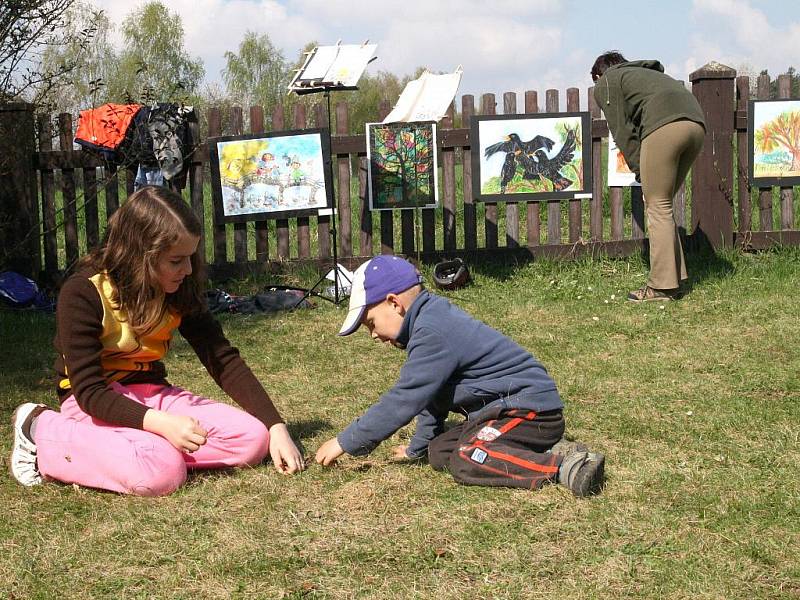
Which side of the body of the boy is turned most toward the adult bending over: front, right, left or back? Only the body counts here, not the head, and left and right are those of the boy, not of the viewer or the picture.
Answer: right

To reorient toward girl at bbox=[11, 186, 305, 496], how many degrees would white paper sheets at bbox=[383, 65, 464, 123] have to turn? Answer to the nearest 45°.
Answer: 0° — it already faces them

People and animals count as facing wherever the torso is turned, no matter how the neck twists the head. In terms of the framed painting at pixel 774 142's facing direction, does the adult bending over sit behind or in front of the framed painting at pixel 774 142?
in front

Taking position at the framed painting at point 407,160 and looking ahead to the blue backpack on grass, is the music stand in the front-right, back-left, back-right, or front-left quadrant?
front-left

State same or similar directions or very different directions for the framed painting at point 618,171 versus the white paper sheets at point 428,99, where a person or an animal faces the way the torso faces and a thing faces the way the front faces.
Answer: same or similar directions

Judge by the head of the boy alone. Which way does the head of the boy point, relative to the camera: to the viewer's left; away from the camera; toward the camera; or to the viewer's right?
to the viewer's left

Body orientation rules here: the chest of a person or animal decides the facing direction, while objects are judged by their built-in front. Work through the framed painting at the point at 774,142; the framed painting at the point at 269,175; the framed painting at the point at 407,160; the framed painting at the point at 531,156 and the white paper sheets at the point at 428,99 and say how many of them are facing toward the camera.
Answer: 5

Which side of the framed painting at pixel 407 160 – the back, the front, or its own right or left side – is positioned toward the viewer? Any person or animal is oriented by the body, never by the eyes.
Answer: front

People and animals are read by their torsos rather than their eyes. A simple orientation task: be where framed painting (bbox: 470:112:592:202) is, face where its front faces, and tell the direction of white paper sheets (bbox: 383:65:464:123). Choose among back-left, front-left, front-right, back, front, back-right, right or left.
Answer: front-right

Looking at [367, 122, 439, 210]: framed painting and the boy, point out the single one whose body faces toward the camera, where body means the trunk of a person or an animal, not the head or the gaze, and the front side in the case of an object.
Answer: the framed painting

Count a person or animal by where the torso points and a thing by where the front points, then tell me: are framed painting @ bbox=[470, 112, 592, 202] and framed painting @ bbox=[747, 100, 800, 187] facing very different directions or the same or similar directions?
same or similar directions

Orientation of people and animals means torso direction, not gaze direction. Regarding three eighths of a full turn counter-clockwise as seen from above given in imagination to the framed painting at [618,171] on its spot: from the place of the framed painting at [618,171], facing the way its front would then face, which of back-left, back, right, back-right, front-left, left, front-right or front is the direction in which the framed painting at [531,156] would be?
back-left

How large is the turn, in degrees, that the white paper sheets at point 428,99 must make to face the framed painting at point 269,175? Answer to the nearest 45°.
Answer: approximately 90° to its right

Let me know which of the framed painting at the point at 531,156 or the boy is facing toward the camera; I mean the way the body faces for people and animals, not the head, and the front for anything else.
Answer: the framed painting

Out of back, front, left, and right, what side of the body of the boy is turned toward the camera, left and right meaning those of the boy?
left

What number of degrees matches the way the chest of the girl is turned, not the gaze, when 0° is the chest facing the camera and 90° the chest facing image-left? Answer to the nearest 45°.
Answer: approximately 315°

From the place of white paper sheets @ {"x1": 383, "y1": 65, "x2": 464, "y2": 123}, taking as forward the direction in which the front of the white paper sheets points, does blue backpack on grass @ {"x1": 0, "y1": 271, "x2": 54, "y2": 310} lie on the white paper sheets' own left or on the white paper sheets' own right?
on the white paper sheets' own right

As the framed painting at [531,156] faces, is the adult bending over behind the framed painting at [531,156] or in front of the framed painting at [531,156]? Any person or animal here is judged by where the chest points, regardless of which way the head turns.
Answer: in front
